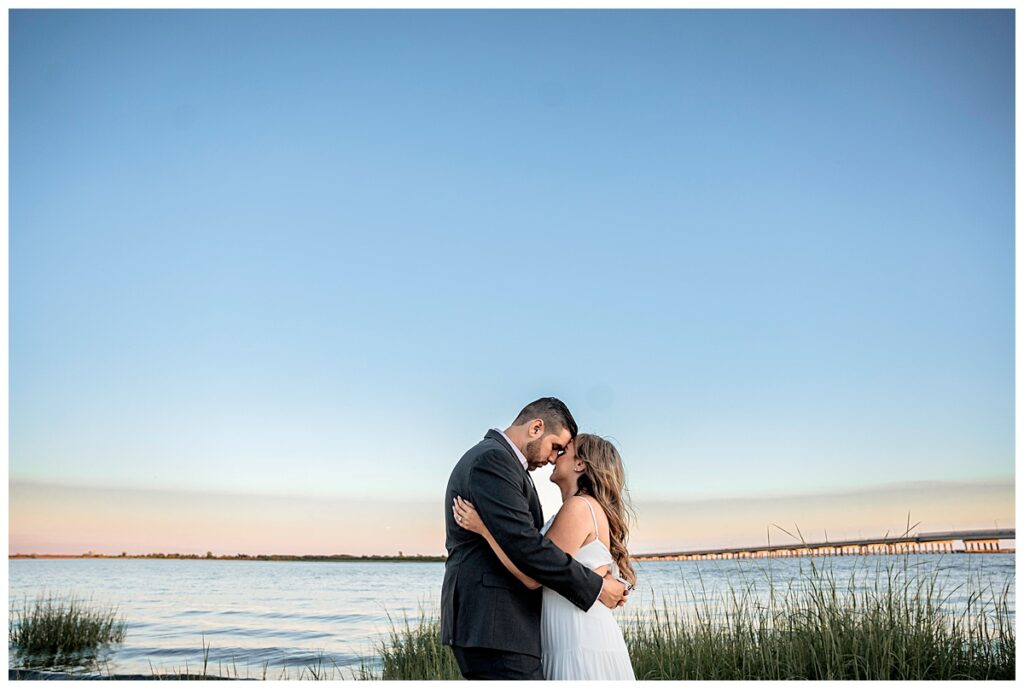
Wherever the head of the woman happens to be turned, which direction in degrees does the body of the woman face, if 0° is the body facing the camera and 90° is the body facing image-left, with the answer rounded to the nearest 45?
approximately 90°

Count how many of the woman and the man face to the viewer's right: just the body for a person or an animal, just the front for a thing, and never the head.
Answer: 1

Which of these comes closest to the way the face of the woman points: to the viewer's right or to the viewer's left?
to the viewer's left

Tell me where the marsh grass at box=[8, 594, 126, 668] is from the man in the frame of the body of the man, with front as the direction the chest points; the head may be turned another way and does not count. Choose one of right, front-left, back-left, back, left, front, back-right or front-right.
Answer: back-left

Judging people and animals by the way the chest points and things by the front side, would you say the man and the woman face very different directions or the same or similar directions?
very different directions

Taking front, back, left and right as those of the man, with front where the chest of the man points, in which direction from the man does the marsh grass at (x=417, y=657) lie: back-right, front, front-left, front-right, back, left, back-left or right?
left

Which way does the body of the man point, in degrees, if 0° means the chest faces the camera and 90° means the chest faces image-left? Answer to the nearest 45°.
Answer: approximately 270°
